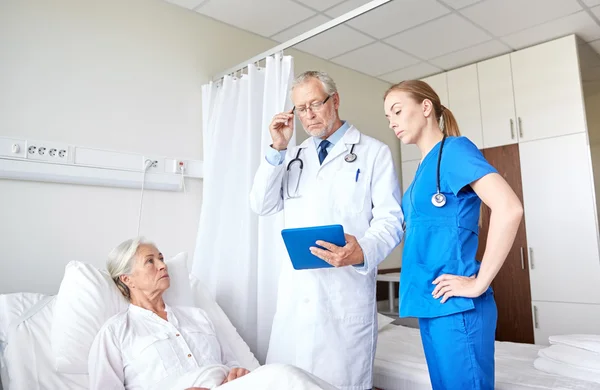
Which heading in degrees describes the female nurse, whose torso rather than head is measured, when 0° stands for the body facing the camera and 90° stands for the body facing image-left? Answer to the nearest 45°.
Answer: approximately 45°

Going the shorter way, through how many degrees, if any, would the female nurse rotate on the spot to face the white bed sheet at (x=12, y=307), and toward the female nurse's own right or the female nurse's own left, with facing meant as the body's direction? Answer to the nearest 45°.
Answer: approximately 45° to the female nurse's own right

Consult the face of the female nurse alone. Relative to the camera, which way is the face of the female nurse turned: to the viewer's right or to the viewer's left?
to the viewer's left

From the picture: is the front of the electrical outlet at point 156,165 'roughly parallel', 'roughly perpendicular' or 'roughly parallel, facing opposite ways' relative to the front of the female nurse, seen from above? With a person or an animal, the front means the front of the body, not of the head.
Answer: roughly perpendicular

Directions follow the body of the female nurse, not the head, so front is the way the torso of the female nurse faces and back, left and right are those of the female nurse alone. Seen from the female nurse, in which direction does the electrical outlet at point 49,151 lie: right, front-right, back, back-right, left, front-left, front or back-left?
front-right

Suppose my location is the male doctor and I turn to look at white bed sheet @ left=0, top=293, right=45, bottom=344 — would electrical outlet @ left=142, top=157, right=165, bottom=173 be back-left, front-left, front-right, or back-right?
front-right

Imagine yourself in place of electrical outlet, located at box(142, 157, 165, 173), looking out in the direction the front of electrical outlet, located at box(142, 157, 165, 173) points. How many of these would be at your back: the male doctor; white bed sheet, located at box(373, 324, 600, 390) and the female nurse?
0

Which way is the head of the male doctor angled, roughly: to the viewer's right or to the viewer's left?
to the viewer's left

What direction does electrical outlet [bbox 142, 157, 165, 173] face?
toward the camera

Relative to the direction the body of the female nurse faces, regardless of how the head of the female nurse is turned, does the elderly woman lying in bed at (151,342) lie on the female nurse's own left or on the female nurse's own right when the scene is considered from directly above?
on the female nurse's own right
